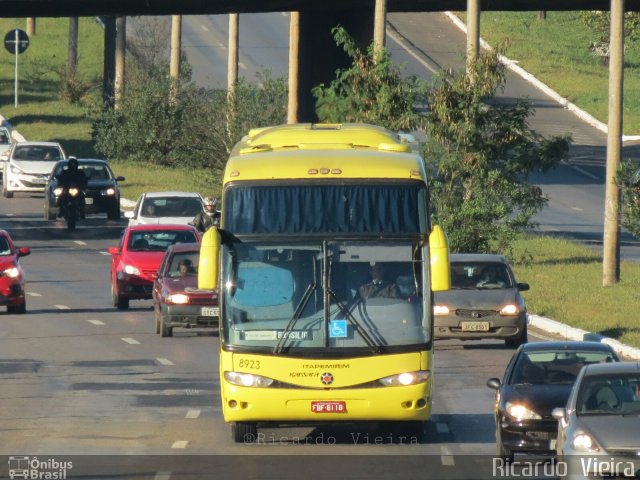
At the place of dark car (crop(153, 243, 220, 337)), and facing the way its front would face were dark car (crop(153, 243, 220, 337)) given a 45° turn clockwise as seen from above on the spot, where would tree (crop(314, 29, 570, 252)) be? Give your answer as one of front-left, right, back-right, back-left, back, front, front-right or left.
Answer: back

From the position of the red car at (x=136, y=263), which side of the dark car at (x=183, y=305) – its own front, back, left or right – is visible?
back

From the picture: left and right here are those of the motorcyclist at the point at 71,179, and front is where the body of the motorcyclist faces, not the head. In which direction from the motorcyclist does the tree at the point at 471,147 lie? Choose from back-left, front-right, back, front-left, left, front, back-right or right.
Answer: front-left

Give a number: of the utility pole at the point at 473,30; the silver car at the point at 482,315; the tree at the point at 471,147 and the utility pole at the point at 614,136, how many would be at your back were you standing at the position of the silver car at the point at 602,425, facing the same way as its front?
4

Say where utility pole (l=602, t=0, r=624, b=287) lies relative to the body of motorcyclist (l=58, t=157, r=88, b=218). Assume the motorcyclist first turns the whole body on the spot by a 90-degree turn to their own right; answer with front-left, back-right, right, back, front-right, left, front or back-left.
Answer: back-left

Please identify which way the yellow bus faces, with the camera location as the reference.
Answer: facing the viewer

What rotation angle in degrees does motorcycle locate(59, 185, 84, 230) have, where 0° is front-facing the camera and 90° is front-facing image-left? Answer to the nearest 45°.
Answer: approximately 0°

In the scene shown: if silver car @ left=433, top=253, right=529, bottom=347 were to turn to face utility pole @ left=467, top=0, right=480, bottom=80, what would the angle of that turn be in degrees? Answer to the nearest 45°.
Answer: approximately 180°

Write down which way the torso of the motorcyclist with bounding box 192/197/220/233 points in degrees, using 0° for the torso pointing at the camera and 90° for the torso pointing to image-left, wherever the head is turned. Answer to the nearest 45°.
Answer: approximately 0°

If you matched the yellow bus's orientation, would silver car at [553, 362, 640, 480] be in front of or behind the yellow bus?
in front

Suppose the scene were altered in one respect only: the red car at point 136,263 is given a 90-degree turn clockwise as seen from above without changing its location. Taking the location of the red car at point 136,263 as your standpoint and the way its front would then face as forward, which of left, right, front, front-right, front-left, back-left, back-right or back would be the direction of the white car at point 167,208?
right

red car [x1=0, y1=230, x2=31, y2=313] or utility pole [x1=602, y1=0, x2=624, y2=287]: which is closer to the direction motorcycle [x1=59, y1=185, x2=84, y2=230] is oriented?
the red car
